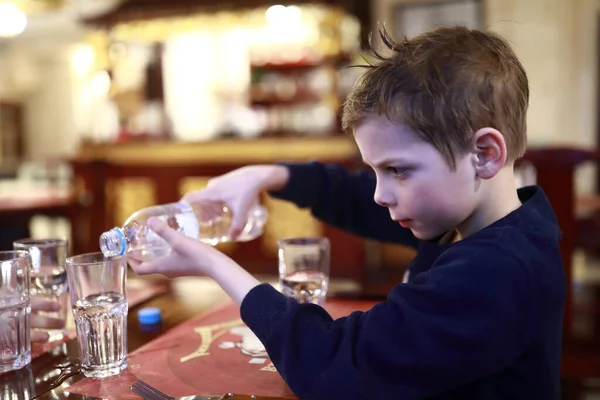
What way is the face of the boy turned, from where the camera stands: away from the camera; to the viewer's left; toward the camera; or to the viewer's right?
to the viewer's left

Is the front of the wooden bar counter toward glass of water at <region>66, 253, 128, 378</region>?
yes

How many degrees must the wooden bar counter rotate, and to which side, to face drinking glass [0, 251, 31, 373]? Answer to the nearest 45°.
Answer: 0° — it already faces it

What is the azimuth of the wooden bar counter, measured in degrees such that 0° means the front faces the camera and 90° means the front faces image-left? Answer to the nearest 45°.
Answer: approximately 0°

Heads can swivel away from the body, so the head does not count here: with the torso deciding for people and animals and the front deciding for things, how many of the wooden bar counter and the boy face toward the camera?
1

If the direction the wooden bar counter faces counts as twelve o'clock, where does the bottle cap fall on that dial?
The bottle cap is roughly at 12 o'clock from the wooden bar counter.

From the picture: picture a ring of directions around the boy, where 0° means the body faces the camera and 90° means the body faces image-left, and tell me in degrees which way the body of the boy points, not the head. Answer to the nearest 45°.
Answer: approximately 90°

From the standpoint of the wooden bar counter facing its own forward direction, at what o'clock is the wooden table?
The wooden table is roughly at 12 o'clock from the wooden bar counter.

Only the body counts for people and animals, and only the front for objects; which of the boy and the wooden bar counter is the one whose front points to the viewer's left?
the boy

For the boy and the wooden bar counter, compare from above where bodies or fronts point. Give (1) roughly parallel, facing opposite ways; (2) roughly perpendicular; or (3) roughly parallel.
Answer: roughly perpendicular
